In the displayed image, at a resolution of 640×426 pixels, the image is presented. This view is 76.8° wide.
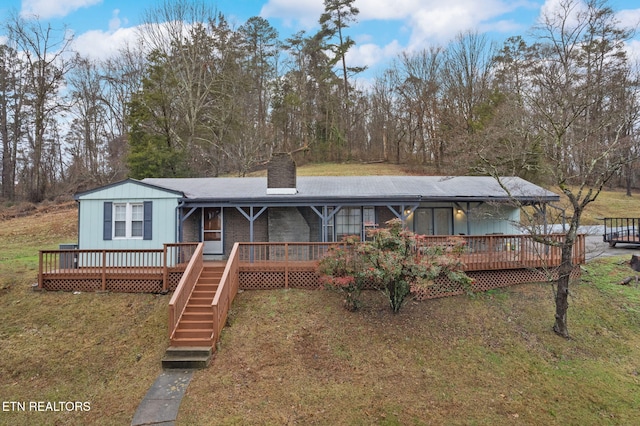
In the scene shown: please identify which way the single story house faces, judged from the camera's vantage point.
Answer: facing the viewer

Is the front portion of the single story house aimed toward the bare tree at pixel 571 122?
no

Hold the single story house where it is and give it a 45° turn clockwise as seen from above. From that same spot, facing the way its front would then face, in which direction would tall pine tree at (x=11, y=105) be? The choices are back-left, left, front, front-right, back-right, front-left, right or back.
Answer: right

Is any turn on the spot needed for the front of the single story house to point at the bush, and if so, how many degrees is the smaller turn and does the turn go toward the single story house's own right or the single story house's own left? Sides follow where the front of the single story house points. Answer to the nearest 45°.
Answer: approximately 45° to the single story house's own left

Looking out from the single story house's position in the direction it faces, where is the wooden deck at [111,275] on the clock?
The wooden deck is roughly at 2 o'clock from the single story house.
